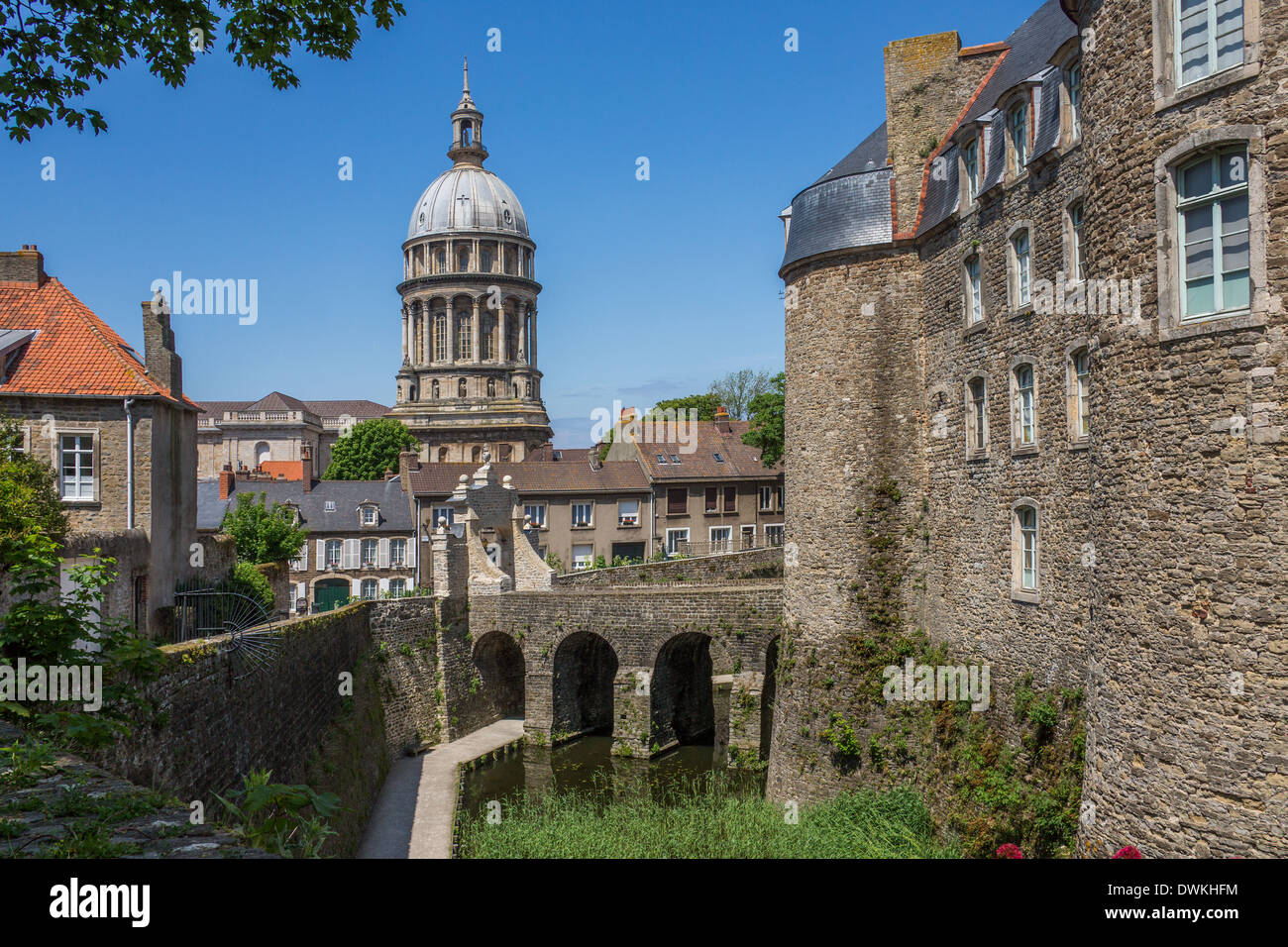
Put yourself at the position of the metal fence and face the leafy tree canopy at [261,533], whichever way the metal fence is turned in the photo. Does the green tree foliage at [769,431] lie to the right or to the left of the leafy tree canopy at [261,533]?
right

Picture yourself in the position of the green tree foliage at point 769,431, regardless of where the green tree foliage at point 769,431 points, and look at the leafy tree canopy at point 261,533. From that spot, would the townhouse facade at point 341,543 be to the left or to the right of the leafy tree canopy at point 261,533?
right

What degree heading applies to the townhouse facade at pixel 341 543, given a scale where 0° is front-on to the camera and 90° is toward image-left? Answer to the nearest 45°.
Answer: approximately 0°

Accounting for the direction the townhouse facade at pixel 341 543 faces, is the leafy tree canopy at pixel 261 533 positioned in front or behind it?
in front

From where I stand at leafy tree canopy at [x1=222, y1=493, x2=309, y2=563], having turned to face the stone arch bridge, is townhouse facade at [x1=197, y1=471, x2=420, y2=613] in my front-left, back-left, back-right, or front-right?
back-left

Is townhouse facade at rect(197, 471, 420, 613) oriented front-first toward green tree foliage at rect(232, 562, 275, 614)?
yes

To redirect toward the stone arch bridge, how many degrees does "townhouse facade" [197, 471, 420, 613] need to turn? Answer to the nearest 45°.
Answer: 0° — it already faces it

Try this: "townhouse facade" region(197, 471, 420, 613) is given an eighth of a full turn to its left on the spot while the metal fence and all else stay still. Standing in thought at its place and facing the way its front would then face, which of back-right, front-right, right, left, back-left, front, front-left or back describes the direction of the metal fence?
front-right

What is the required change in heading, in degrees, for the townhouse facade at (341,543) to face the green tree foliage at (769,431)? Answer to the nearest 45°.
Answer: approximately 90° to its left

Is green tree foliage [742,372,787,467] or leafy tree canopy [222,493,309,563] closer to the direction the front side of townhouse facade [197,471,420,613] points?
the leafy tree canopy
